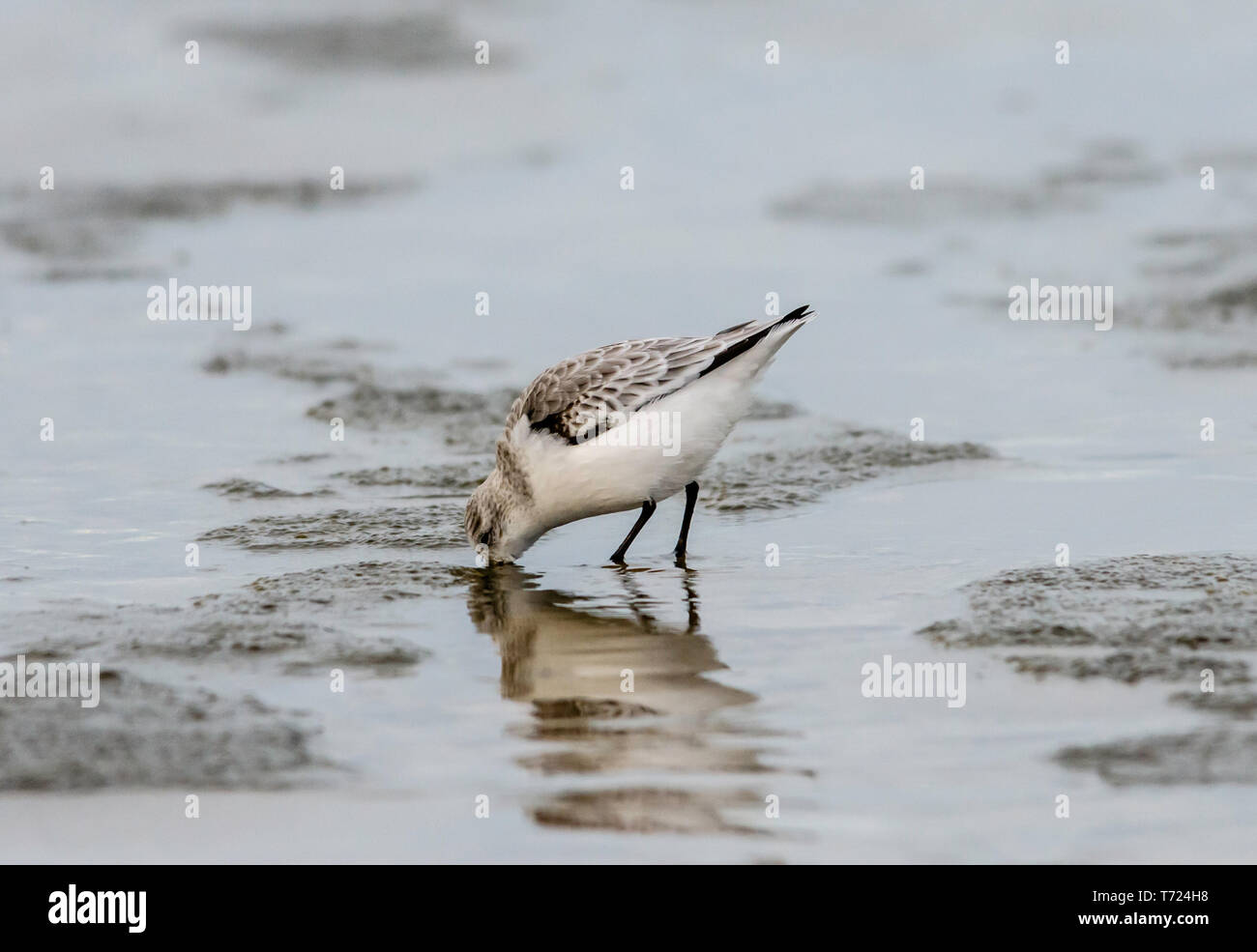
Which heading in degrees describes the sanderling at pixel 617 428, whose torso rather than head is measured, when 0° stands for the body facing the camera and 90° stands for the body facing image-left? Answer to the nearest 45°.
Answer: approximately 90°
